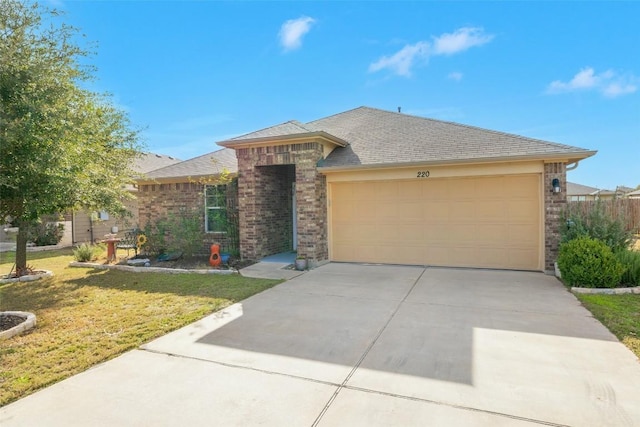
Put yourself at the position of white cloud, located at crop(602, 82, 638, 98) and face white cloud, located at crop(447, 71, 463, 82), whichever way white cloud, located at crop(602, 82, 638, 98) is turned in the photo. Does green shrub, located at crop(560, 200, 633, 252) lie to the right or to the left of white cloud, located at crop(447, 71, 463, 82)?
left

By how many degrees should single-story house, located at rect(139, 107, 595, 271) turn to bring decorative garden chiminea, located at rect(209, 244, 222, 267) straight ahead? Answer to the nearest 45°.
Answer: approximately 90° to its right

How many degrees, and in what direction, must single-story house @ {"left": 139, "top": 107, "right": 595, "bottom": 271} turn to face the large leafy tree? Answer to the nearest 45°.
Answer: approximately 45° to its right

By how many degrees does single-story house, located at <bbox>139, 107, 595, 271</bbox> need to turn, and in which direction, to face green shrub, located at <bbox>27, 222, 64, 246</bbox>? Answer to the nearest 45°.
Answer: approximately 90° to its right

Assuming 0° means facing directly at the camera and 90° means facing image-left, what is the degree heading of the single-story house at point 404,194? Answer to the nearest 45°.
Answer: approximately 0°

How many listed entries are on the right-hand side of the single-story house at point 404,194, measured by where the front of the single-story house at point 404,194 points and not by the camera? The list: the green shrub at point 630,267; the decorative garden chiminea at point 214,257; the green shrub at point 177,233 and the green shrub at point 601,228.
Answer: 2

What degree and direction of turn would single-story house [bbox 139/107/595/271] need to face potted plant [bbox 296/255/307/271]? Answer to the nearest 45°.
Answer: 0° — it already faces it

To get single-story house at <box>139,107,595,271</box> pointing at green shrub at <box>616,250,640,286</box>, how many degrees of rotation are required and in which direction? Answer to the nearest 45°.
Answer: approximately 45° to its left

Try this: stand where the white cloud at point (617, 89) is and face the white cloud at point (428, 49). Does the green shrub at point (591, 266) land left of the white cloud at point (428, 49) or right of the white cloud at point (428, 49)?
left
